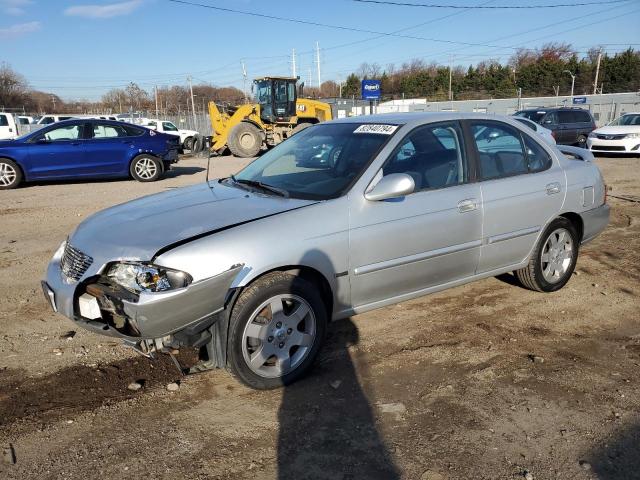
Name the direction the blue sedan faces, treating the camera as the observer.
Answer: facing to the left of the viewer

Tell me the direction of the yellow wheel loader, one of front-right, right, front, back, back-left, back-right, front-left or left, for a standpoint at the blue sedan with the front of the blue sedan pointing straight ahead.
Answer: back-right

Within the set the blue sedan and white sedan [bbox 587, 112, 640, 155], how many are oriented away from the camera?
0

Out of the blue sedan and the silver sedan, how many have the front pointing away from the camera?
0

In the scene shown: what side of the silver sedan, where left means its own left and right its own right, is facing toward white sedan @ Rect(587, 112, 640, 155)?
back

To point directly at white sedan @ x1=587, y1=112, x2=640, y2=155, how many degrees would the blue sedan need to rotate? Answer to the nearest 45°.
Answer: approximately 180°

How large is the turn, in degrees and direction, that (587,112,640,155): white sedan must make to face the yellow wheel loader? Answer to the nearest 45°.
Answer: approximately 45° to its right

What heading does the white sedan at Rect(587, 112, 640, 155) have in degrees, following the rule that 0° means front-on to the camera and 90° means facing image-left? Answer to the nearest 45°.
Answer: approximately 45°

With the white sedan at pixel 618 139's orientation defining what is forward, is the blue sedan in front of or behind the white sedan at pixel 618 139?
in front
